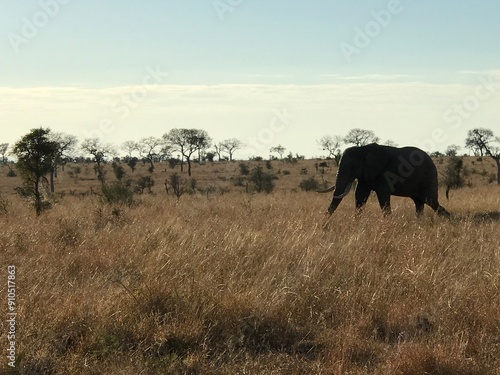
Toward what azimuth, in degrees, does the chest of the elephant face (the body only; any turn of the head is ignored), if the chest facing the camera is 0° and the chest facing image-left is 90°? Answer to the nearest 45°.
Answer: approximately 90°

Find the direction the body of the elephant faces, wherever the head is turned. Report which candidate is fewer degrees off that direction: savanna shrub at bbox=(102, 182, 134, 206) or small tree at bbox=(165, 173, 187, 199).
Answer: the savanna shrub

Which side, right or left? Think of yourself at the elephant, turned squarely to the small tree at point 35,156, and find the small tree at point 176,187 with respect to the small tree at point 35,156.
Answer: right

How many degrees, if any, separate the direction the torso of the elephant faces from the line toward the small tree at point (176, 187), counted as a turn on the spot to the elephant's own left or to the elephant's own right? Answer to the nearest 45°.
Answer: approximately 45° to the elephant's own right

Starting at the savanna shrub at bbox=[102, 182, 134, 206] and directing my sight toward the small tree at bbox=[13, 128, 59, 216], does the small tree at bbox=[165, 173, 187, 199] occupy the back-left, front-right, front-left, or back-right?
back-right

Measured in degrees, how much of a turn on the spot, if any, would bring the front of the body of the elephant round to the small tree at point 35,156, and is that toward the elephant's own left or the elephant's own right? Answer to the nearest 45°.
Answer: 0° — it already faces it
